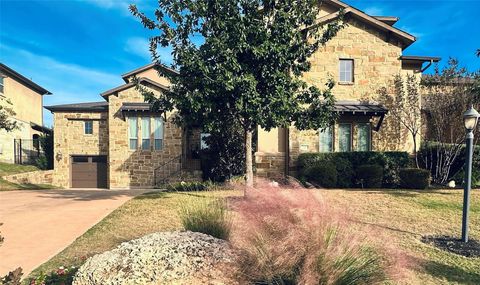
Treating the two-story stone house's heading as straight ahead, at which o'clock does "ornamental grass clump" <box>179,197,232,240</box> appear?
The ornamental grass clump is roughly at 1 o'clock from the two-story stone house.

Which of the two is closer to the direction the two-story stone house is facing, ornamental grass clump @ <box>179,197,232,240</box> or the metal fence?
the ornamental grass clump

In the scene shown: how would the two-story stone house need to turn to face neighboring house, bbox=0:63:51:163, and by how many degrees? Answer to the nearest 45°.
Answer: approximately 135° to its right

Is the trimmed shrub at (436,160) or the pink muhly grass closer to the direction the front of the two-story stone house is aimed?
the pink muhly grass

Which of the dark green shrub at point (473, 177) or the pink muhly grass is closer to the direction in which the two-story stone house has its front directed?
the pink muhly grass

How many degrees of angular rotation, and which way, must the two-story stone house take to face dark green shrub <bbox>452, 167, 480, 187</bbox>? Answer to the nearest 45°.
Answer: approximately 90° to its left

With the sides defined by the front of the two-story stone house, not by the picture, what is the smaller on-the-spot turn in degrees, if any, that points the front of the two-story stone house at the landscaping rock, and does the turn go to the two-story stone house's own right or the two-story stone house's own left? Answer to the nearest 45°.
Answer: approximately 45° to the two-story stone house's own right

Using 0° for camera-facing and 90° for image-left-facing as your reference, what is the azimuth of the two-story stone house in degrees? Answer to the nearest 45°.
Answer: approximately 0°

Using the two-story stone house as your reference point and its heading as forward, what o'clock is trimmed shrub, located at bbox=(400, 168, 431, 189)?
The trimmed shrub is roughly at 11 o'clock from the two-story stone house.
